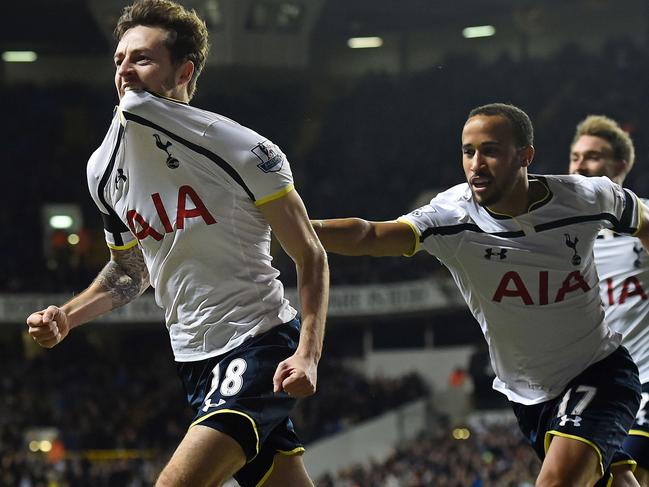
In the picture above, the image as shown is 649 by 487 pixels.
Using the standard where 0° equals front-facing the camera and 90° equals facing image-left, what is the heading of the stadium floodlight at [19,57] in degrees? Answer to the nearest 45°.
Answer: approximately 0°

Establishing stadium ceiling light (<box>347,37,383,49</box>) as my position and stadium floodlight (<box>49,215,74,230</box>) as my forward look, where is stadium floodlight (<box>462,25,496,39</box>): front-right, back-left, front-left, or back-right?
back-left
